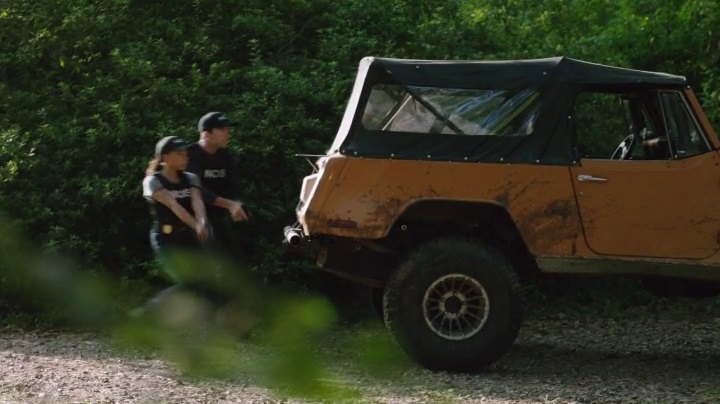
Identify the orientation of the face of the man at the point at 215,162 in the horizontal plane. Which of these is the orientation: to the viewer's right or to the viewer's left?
to the viewer's right

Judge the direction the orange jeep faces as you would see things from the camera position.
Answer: facing to the right of the viewer

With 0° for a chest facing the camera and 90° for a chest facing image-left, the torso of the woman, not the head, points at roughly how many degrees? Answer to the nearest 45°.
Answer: approximately 315°

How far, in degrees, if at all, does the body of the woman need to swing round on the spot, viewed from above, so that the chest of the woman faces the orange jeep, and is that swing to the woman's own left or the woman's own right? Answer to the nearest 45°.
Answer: approximately 45° to the woman's own left

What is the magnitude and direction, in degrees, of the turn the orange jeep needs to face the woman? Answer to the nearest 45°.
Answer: approximately 180°

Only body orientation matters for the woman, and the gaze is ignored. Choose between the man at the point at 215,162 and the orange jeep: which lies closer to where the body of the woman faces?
the orange jeep
